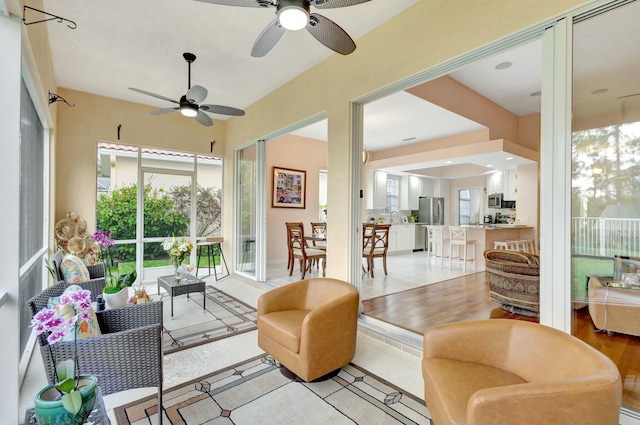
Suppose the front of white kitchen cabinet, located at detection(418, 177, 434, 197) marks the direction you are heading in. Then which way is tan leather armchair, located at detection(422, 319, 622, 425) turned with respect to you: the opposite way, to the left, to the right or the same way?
to the right

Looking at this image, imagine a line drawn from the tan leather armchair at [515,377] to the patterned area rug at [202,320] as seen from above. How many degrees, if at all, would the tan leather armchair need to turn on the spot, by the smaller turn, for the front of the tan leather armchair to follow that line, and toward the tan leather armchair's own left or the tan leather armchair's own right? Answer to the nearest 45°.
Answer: approximately 45° to the tan leather armchair's own right

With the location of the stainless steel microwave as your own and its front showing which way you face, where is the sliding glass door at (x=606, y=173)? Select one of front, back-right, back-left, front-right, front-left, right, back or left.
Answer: front-left

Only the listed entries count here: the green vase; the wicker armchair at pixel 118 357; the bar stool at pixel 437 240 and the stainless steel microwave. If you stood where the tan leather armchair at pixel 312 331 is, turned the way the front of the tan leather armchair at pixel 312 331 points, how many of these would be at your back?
2

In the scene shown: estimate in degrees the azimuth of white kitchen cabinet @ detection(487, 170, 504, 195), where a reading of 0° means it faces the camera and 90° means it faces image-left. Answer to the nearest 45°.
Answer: approximately 45°

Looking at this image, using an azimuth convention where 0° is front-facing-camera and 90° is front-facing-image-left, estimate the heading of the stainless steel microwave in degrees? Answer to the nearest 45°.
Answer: approximately 45°

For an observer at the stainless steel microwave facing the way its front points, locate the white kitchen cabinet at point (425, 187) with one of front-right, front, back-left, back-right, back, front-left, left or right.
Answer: front-right

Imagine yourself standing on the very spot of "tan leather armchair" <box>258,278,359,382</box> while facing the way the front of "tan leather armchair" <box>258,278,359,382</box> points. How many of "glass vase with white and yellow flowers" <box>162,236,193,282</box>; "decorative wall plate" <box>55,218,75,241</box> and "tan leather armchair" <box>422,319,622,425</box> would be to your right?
2

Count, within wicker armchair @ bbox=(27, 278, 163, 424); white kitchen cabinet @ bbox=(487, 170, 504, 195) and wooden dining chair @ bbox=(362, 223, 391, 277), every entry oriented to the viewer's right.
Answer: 1
